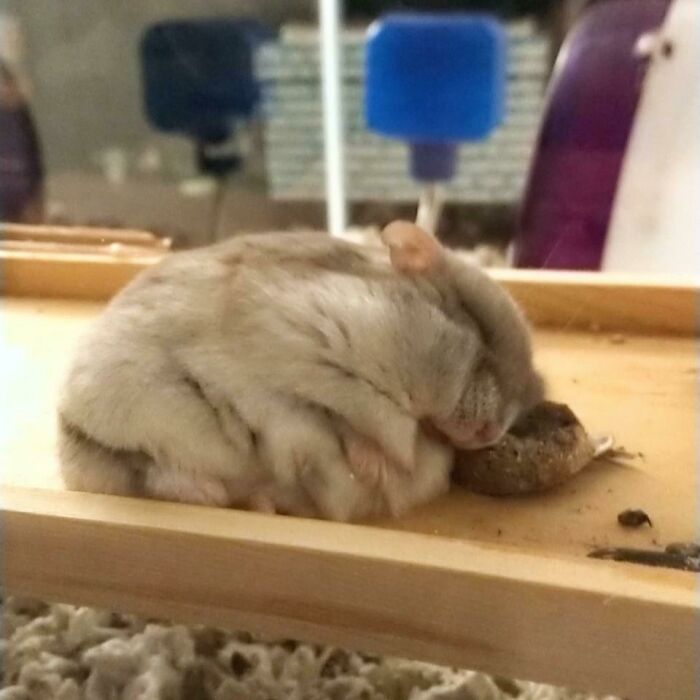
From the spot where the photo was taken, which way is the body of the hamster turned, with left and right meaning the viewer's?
facing to the right of the viewer

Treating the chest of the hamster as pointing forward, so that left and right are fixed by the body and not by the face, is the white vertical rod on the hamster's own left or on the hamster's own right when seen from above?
on the hamster's own left
